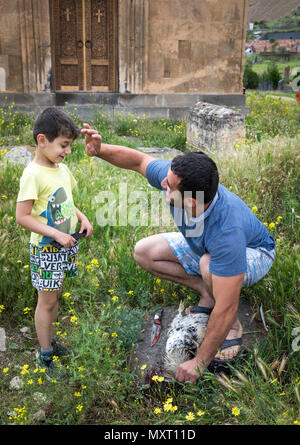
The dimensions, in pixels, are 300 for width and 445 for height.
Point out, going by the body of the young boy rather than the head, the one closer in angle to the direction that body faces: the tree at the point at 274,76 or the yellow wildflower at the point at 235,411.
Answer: the yellow wildflower

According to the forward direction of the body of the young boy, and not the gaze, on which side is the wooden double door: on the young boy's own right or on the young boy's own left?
on the young boy's own left

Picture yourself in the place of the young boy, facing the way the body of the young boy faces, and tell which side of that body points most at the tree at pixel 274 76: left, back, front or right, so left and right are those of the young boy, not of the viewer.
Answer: left

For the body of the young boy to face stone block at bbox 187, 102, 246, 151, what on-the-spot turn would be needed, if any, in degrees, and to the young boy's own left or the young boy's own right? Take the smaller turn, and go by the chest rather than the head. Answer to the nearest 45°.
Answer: approximately 90° to the young boy's own left

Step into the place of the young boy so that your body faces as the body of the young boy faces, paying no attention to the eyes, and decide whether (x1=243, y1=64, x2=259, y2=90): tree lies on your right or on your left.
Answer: on your left

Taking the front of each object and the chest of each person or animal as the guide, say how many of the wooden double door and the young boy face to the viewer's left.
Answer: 0

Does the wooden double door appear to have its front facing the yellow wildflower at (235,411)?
yes

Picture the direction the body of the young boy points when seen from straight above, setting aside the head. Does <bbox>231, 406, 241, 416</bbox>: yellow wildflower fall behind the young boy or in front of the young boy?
in front

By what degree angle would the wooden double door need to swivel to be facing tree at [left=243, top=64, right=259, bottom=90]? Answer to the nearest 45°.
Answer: approximately 135° to its left

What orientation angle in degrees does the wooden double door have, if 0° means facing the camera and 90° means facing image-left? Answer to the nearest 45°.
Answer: approximately 0°

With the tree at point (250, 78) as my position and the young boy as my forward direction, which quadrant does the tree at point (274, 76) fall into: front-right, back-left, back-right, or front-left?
back-left

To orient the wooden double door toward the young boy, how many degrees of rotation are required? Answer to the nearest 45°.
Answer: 0° — it already faces them
